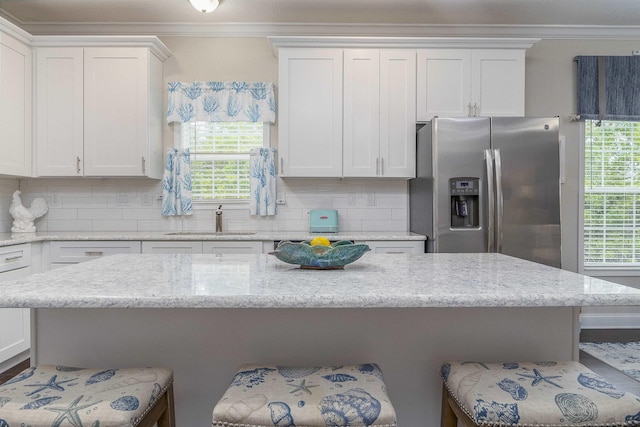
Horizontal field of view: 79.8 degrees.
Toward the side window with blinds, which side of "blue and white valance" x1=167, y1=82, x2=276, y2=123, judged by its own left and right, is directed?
left

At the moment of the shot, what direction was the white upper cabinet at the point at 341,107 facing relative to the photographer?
facing the viewer

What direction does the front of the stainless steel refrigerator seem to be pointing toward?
toward the camera

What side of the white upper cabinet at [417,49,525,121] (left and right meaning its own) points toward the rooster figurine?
right

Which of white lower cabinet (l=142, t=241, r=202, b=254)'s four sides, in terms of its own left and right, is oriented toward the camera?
front

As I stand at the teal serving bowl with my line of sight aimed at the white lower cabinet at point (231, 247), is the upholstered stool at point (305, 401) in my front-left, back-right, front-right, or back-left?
back-left

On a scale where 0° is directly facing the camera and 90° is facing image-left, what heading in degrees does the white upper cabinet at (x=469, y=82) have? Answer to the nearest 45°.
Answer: approximately 0°

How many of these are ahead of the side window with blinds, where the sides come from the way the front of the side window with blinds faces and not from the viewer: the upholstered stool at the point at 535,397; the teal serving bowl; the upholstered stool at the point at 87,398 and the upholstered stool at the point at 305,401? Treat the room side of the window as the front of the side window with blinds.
4

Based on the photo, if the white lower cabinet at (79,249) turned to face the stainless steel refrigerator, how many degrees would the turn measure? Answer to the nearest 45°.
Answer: approximately 45° to its left

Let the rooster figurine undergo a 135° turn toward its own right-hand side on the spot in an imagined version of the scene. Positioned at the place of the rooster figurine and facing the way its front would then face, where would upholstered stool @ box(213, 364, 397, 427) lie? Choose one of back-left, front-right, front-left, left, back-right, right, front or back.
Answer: back-right

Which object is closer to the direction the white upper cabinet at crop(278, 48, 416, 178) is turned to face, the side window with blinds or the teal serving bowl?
the teal serving bowl

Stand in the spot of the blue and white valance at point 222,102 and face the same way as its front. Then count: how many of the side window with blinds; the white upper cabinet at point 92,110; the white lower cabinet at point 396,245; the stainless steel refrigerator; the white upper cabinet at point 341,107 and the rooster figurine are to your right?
2
